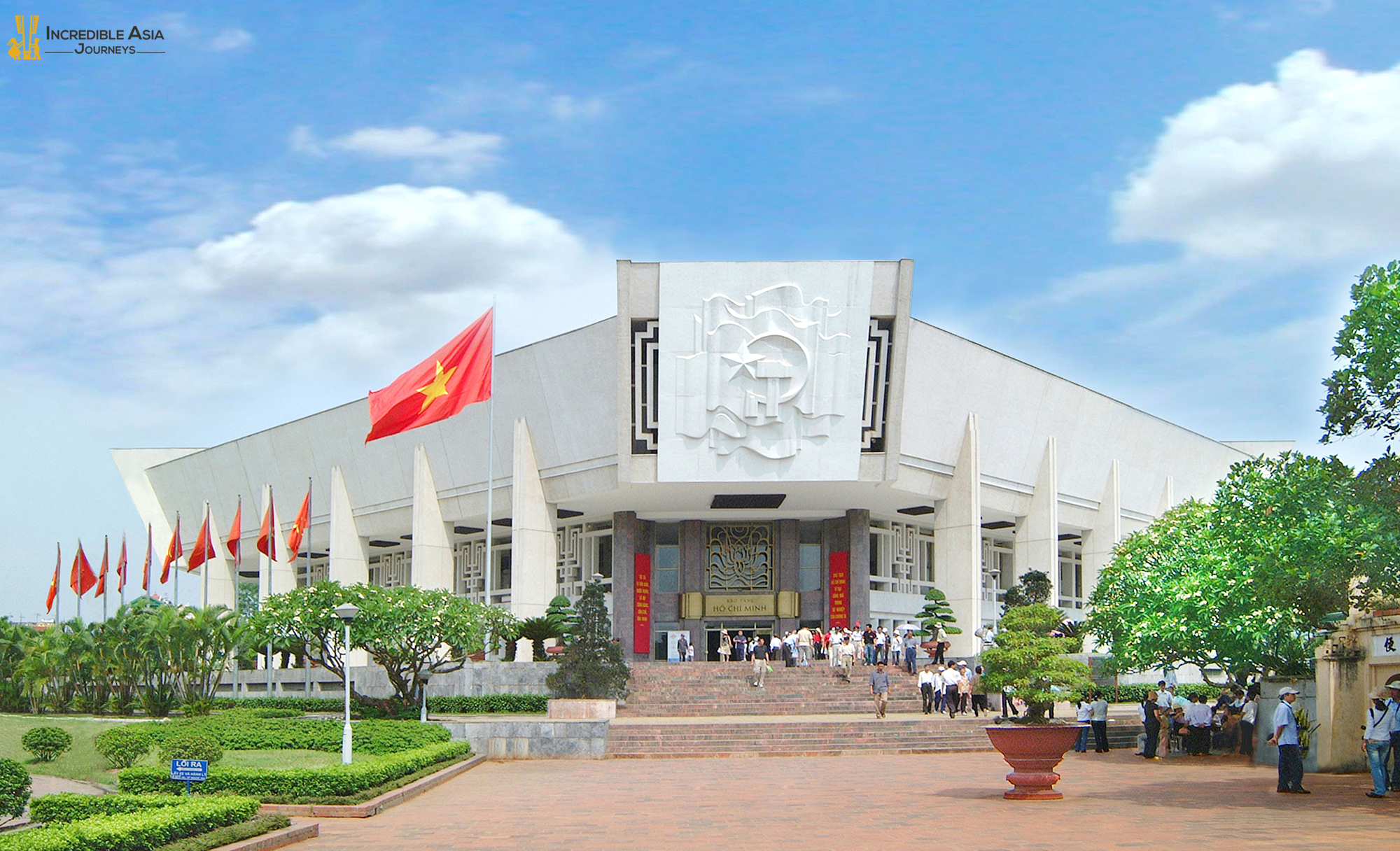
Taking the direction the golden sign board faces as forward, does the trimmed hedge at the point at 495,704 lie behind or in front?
in front

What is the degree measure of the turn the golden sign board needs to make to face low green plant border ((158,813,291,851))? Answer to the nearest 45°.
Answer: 0° — it already faces it

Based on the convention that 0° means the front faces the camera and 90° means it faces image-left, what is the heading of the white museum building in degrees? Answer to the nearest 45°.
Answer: approximately 0°

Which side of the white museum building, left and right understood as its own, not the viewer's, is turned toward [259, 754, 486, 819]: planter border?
front

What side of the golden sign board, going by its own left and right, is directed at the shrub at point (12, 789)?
front

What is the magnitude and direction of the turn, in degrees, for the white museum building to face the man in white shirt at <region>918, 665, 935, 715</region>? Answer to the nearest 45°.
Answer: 0° — it already faces them
